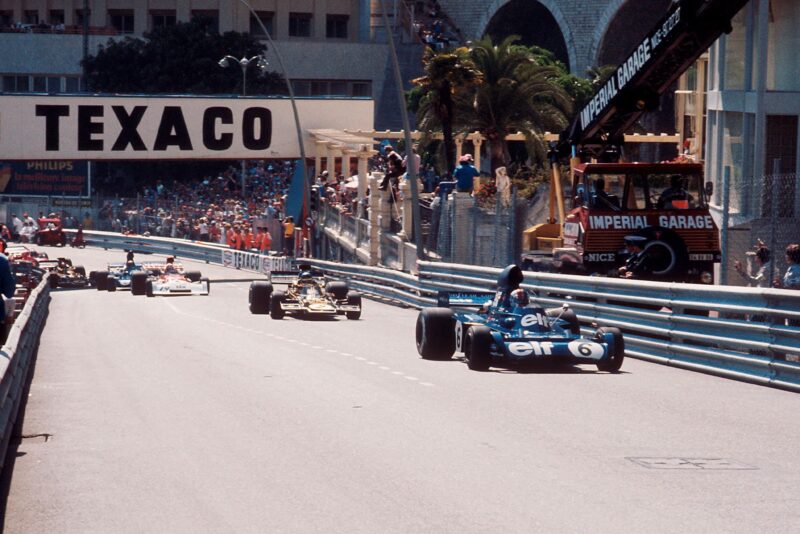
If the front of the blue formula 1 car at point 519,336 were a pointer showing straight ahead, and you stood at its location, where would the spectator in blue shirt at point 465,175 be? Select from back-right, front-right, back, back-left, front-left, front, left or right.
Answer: back-left

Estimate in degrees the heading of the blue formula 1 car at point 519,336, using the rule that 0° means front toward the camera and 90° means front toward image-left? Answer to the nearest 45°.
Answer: approximately 315°

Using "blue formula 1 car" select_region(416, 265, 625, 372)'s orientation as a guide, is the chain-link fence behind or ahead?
behind

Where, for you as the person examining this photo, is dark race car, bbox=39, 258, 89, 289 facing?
facing the viewer and to the right of the viewer

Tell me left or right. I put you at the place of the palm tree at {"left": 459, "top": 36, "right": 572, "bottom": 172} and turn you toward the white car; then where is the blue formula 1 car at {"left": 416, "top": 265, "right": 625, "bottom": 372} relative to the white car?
left

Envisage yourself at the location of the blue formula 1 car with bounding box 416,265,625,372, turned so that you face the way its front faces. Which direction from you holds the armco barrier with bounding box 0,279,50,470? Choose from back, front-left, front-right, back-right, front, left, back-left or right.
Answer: right

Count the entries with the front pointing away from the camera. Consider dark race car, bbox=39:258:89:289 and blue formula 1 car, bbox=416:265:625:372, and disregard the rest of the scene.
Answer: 0

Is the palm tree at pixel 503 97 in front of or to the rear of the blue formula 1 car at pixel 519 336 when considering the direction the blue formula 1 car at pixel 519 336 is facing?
to the rear

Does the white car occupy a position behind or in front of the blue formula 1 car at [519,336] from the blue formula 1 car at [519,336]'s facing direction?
behind

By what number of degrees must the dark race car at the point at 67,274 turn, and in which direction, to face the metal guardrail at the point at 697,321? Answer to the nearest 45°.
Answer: approximately 45° to its right
